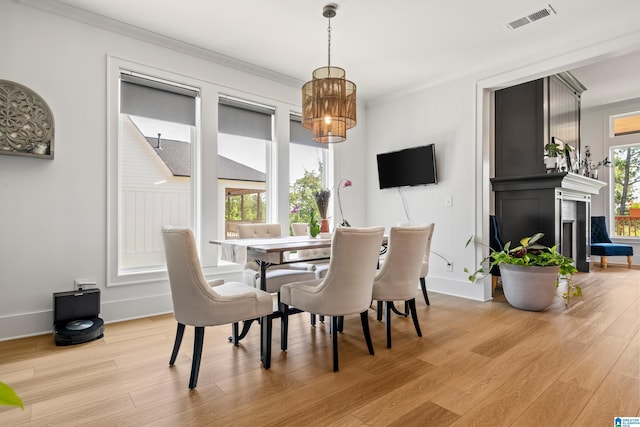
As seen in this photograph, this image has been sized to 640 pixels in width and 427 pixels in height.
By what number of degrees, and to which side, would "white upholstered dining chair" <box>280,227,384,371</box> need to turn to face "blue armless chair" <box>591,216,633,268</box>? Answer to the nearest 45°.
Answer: approximately 90° to its right

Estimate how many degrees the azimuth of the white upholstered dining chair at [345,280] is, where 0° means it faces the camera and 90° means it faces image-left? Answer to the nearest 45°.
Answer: approximately 135°

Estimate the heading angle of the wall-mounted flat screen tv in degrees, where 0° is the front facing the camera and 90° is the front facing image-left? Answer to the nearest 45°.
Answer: approximately 45°

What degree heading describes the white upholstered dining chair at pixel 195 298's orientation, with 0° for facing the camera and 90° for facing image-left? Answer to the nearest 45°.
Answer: approximately 225°

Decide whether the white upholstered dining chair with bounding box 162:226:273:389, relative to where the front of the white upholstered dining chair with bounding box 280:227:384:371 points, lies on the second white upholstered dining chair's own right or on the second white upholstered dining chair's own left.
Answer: on the second white upholstered dining chair's own left

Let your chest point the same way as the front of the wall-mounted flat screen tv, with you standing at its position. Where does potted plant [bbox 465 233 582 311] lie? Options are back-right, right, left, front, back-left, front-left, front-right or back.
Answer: left

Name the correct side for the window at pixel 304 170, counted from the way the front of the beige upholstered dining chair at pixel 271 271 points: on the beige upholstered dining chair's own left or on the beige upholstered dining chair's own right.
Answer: on the beige upholstered dining chair's own left

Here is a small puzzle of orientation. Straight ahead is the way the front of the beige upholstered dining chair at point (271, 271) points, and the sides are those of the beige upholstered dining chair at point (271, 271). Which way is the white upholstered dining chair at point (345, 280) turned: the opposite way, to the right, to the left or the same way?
the opposite way

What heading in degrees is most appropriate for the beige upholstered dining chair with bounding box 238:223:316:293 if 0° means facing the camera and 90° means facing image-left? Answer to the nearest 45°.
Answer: approximately 315°

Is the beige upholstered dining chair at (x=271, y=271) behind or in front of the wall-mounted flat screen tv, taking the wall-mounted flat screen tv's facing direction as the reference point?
in front

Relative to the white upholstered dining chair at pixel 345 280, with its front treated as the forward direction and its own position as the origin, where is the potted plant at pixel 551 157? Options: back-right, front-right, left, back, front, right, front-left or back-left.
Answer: right

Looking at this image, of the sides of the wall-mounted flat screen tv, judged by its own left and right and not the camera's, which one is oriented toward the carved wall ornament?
front

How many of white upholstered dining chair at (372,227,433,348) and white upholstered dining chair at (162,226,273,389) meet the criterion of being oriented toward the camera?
0

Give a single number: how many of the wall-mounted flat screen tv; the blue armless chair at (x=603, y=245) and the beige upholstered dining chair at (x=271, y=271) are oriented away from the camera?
0

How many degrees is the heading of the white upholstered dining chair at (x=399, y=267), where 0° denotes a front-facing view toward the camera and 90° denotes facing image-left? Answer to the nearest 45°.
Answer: approximately 135°

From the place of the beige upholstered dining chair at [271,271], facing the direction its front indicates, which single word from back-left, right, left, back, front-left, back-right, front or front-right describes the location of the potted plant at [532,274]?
front-left
